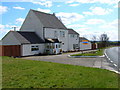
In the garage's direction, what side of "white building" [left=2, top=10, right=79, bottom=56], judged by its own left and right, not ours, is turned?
right

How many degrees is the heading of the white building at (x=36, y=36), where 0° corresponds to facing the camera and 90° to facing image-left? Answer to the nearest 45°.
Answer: approximately 315°
